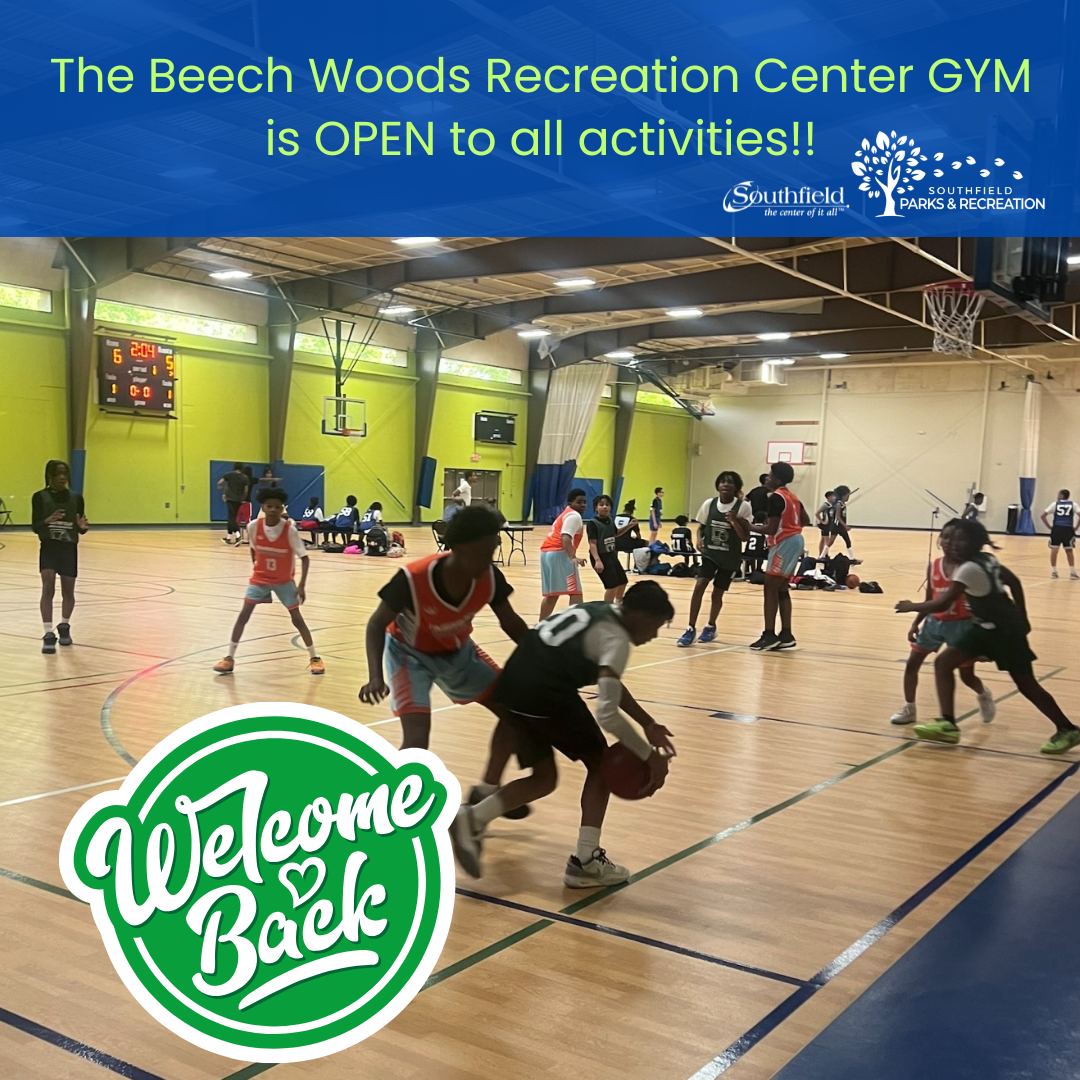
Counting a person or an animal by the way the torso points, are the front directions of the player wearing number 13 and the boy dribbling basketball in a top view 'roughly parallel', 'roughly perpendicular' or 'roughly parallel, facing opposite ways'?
roughly perpendicular

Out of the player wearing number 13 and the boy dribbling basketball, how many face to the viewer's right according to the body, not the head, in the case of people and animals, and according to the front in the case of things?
1

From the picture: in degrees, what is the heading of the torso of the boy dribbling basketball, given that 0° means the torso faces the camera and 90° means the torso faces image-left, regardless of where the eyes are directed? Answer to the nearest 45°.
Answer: approximately 270°

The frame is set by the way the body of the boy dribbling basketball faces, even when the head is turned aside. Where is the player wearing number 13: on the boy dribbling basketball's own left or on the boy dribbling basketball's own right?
on the boy dribbling basketball's own left

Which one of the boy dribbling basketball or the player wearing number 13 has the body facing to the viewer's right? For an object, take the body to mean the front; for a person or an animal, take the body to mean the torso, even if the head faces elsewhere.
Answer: the boy dribbling basketball

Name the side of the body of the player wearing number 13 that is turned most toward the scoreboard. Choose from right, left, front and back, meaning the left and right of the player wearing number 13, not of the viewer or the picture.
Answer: back

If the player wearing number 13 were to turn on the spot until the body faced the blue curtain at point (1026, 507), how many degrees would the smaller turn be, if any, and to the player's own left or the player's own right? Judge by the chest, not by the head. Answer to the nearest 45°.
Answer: approximately 135° to the player's own left

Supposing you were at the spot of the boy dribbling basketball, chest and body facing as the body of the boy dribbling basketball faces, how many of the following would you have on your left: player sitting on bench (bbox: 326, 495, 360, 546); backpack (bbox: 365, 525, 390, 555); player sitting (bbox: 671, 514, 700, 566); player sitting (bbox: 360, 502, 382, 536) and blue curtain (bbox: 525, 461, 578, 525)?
5
